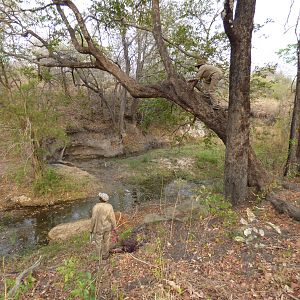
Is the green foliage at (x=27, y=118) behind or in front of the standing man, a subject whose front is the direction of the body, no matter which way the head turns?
in front

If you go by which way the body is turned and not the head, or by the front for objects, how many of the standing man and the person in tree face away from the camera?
1

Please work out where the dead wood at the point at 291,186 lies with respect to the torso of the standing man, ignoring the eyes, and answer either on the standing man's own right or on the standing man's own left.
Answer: on the standing man's own right

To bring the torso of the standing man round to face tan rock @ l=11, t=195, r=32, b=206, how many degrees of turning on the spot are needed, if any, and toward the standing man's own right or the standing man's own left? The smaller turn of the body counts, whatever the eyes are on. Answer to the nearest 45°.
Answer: approximately 45° to the standing man's own left

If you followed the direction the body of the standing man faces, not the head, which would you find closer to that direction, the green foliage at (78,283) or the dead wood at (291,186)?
the dead wood

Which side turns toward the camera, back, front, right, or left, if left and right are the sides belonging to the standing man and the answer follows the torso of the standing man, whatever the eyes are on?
back

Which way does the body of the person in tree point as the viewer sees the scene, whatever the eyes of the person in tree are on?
to the viewer's left

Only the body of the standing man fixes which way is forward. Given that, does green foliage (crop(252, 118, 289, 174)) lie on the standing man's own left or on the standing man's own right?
on the standing man's own right

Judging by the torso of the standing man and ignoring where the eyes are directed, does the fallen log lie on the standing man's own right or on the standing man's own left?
on the standing man's own right
